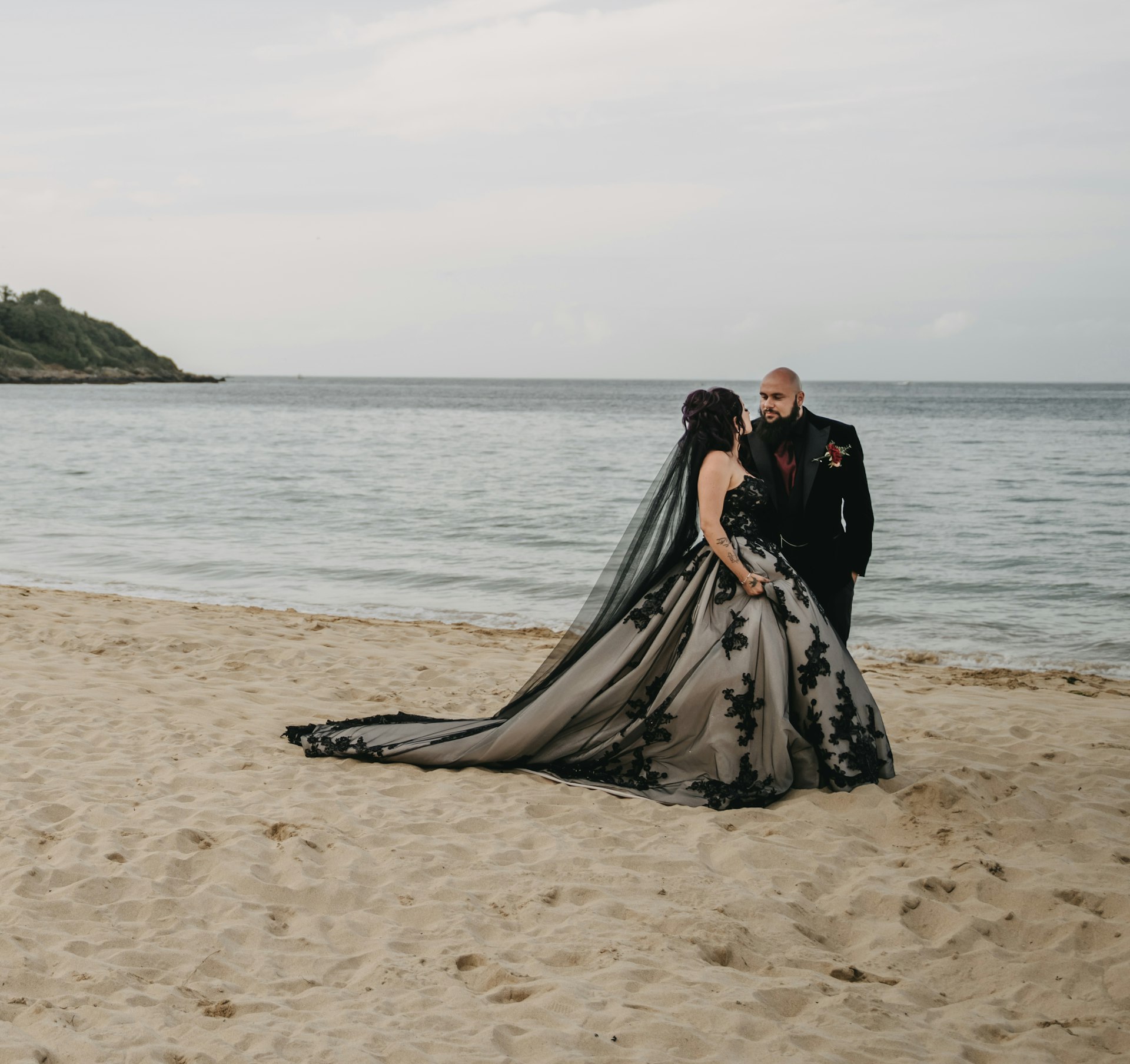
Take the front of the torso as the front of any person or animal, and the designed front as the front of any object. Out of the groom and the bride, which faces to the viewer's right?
the bride

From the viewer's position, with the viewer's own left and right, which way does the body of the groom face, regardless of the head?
facing the viewer and to the left of the viewer

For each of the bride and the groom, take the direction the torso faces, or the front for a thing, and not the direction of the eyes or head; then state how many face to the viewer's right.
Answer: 1

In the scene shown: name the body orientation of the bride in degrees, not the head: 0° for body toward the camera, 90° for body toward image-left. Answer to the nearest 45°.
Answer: approximately 270°

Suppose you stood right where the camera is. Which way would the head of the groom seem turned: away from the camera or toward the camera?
toward the camera

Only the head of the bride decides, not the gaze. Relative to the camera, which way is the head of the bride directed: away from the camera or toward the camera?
away from the camera
